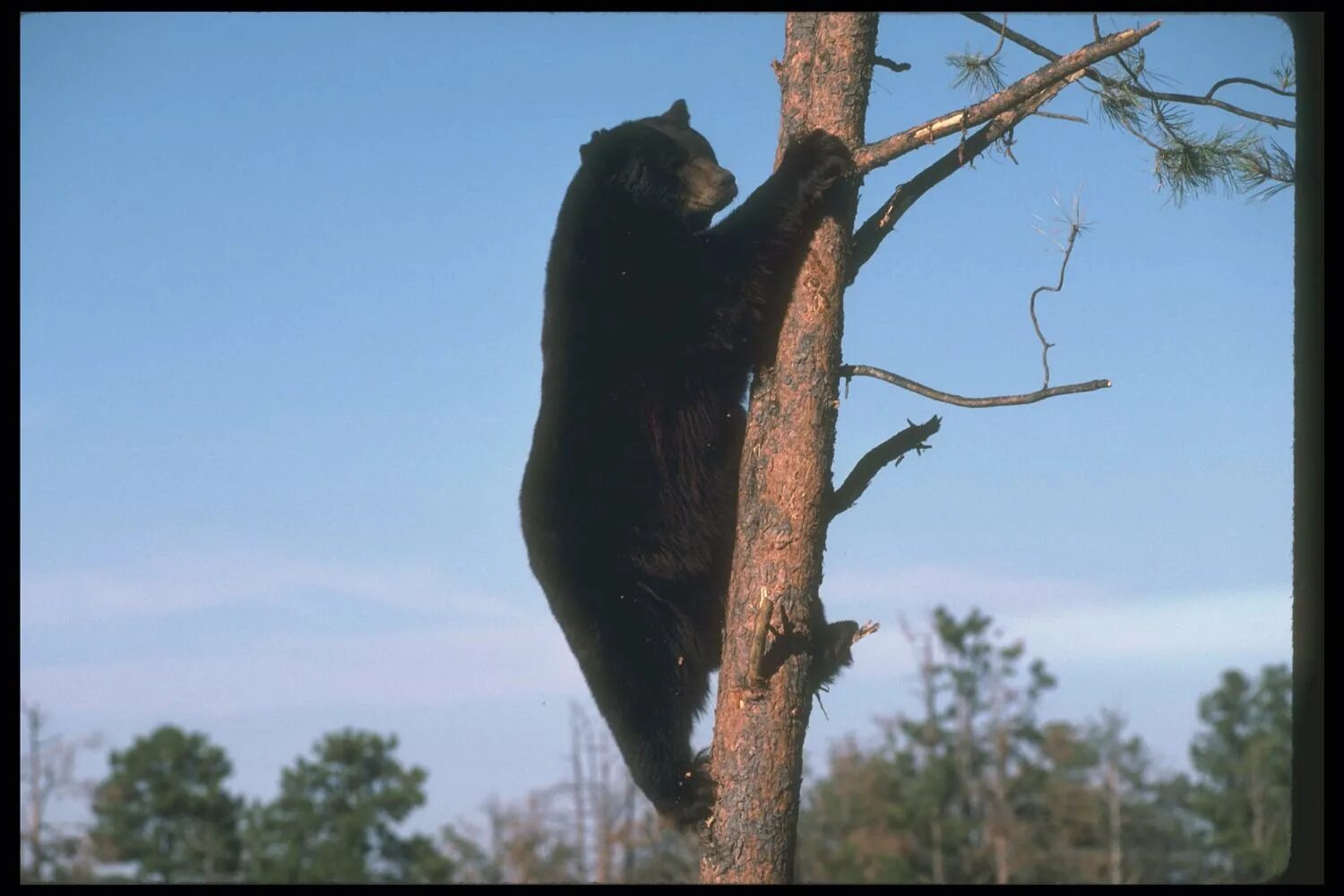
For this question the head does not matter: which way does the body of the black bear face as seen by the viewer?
to the viewer's right
